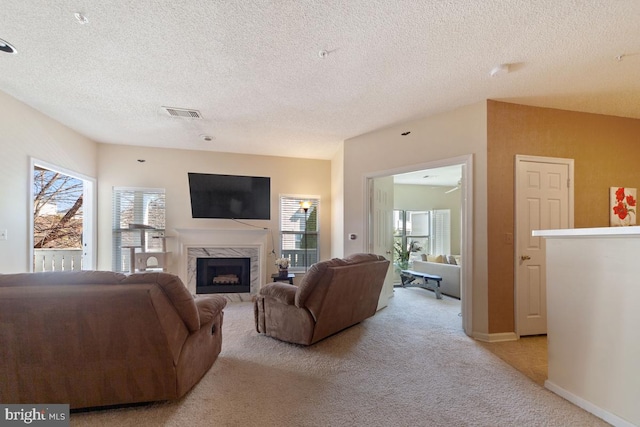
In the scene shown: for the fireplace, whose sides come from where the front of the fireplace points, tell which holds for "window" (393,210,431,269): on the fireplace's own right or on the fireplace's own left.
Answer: on the fireplace's own left

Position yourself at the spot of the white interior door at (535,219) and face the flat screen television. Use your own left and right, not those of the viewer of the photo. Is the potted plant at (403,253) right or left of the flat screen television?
right

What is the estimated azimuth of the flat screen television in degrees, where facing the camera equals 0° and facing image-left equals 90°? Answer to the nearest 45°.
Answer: approximately 0°

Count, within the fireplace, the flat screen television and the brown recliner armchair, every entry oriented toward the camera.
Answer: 2

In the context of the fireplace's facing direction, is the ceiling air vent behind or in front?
in front

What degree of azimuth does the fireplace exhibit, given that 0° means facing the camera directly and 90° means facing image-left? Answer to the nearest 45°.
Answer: approximately 0°

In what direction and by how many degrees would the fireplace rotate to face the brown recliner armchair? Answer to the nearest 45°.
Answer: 0° — it already faces it

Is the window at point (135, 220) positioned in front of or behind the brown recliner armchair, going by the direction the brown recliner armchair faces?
in front

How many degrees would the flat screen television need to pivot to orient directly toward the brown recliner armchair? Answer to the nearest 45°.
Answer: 0° — it already faces it

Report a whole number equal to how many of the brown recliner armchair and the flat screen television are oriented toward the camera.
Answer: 1
